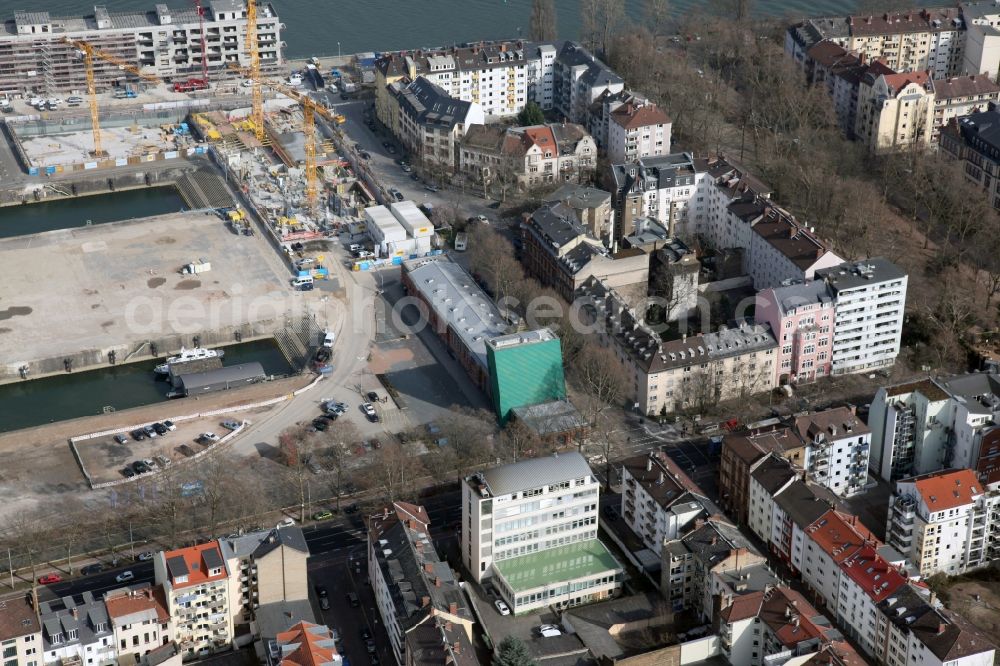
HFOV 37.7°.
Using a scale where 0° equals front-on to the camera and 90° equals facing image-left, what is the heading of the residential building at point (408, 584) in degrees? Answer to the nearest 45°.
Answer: approximately 90°

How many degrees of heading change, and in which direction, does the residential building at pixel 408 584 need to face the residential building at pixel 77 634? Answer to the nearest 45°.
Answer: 0° — it already faces it

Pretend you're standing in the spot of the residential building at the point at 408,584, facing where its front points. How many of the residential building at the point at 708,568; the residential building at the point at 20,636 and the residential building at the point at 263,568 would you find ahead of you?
2

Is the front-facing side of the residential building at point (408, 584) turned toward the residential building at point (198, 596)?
yes
